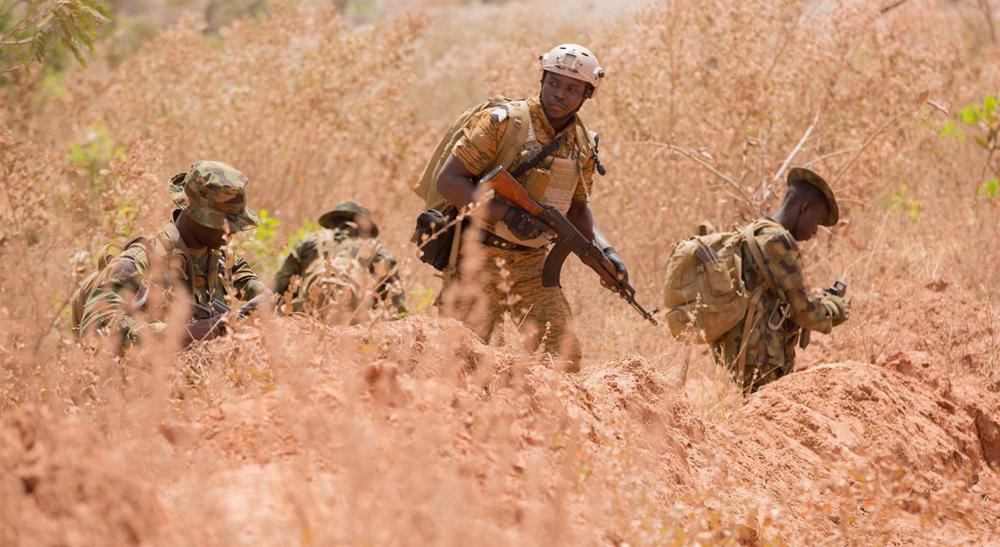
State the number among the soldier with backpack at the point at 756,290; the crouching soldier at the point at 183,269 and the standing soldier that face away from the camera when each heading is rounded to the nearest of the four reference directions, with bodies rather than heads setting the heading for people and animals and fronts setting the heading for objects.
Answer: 0

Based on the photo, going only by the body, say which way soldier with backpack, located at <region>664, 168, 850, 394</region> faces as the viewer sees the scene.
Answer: to the viewer's right

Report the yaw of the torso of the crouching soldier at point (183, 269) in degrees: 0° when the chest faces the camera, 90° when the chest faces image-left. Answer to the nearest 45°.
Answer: approximately 315°

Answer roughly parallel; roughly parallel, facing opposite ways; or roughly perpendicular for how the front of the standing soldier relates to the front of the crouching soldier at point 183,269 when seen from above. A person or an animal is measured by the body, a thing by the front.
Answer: roughly parallel

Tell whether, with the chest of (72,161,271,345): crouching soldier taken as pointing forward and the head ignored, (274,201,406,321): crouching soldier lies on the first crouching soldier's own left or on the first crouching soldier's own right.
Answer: on the first crouching soldier's own left

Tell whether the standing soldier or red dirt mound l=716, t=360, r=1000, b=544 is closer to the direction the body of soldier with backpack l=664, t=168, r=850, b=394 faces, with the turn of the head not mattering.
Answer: the red dirt mound

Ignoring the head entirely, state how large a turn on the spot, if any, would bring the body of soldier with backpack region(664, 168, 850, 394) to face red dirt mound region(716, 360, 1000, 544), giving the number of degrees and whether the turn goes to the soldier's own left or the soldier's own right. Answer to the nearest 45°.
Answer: approximately 45° to the soldier's own right

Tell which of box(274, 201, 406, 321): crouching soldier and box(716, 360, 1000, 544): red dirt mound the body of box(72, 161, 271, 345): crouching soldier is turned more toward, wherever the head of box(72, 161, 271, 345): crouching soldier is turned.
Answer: the red dirt mound

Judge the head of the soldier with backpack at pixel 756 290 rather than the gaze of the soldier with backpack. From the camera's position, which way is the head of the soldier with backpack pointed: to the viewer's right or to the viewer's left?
to the viewer's right

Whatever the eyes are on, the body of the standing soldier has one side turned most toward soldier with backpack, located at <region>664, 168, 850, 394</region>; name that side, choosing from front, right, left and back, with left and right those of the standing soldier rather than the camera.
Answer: left

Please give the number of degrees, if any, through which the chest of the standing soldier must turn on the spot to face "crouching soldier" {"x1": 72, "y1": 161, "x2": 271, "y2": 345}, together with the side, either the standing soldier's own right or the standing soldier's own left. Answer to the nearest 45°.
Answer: approximately 90° to the standing soldier's own right

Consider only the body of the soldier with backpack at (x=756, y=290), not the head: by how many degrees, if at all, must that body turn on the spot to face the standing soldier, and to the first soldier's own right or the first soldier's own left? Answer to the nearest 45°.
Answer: approximately 135° to the first soldier's own right

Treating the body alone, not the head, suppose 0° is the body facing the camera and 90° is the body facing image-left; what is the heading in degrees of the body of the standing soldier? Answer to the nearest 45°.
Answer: approximately 315°

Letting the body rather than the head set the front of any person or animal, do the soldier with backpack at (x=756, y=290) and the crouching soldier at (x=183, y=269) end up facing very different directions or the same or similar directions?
same or similar directions
